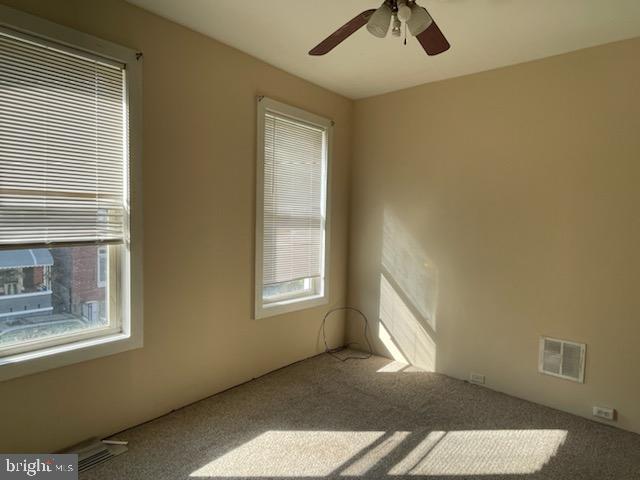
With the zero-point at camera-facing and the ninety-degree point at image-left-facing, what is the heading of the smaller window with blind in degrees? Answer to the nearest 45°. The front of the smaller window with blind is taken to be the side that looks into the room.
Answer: approximately 315°

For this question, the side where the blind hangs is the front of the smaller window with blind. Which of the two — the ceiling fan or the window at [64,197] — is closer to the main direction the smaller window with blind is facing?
the ceiling fan

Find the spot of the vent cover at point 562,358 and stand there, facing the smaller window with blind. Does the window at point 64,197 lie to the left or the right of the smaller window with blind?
left

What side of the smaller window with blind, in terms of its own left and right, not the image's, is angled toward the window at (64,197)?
right

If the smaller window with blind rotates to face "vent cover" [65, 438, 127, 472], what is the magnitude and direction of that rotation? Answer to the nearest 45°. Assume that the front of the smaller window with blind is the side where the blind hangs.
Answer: approximately 90° to its right

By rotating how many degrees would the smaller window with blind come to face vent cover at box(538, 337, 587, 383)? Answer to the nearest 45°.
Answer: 0° — it already faces it
